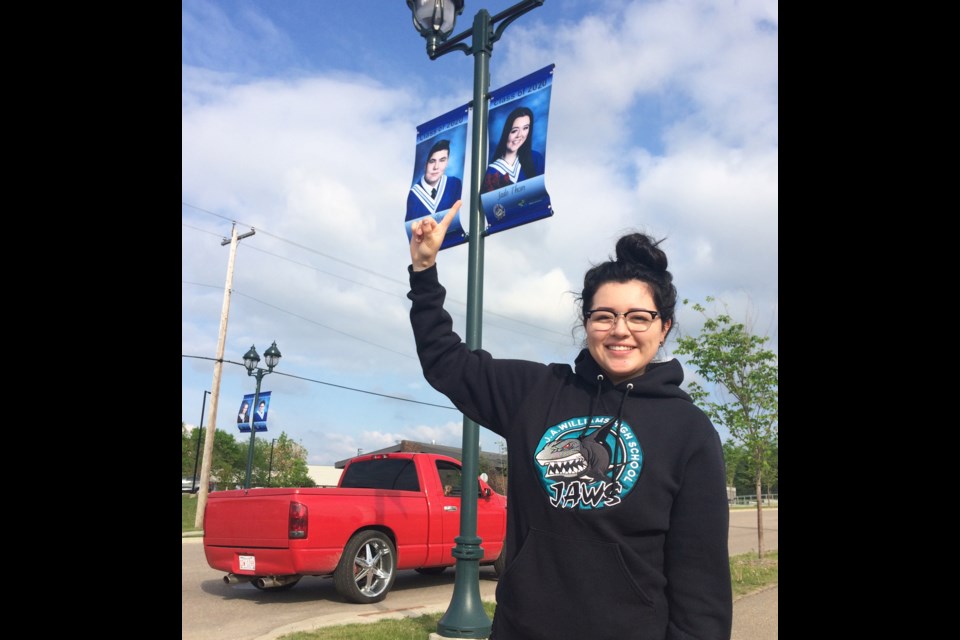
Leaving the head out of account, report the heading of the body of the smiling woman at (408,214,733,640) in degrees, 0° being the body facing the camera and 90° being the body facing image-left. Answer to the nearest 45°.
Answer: approximately 0°

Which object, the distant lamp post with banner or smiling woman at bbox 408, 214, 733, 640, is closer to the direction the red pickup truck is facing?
the distant lamp post with banner

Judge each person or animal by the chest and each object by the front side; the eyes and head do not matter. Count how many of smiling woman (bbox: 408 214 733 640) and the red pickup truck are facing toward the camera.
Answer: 1

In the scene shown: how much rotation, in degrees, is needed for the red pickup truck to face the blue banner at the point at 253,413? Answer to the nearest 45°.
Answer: approximately 45° to its left

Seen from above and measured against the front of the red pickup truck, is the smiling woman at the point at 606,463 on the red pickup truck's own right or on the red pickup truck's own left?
on the red pickup truck's own right

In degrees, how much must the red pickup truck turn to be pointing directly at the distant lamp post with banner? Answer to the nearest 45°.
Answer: approximately 45° to its left

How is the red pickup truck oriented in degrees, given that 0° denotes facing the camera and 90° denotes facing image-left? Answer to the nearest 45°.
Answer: approximately 225°

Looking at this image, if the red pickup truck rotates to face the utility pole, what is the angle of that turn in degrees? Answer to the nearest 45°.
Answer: approximately 45° to its left
